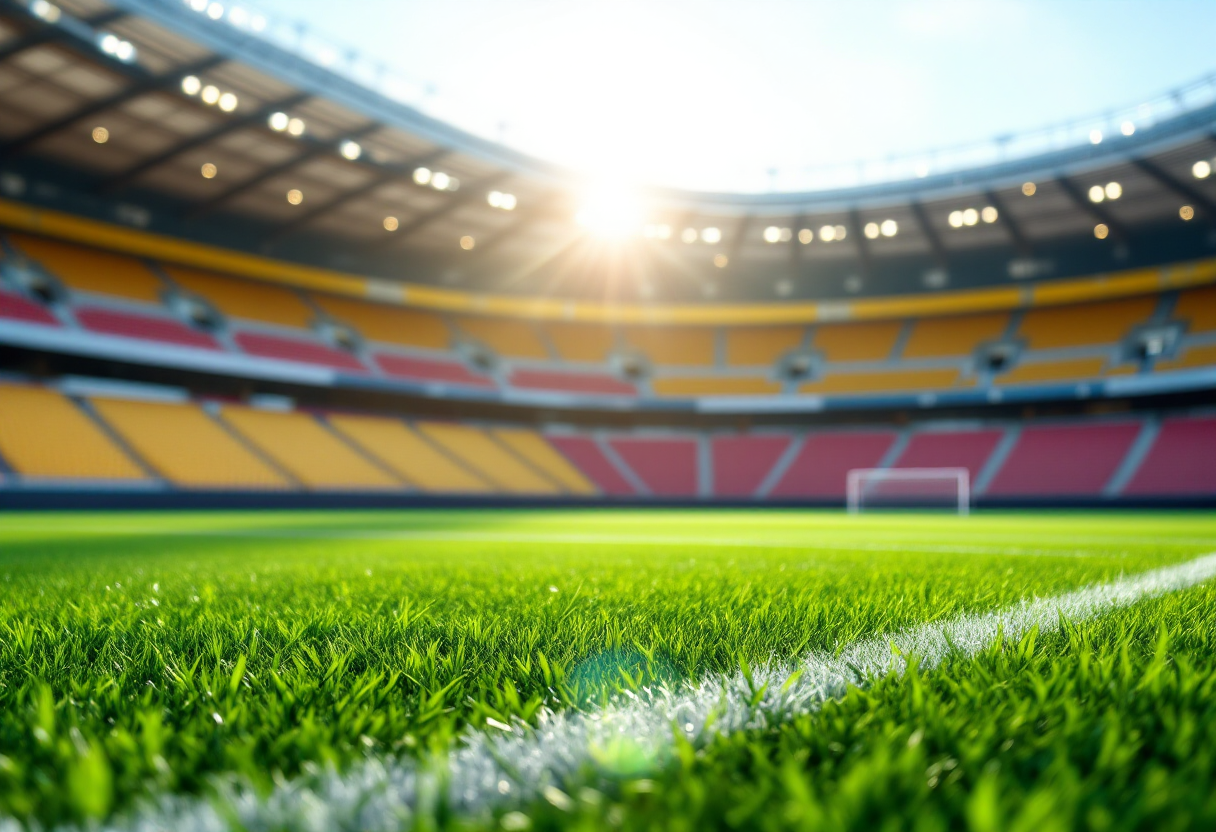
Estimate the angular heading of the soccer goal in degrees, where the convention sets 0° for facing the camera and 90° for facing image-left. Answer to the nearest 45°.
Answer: approximately 0°

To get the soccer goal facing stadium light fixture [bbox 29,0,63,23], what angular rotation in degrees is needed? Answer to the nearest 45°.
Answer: approximately 45° to its right
